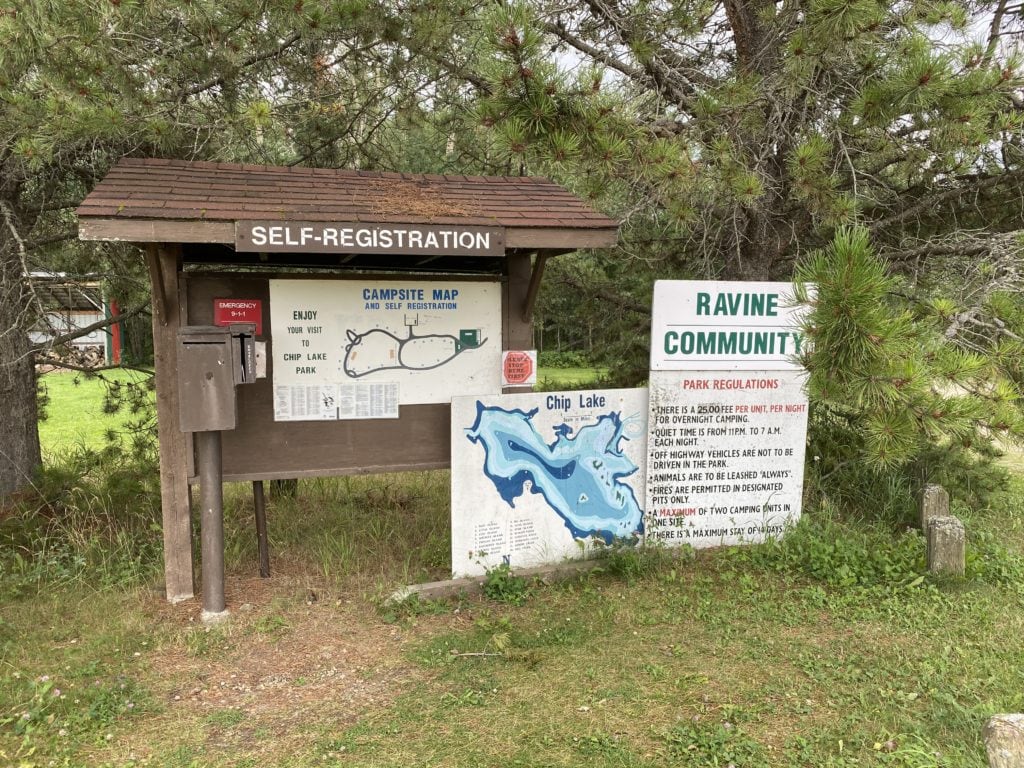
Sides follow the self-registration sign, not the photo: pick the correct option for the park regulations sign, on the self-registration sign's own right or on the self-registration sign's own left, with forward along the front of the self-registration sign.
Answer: on the self-registration sign's own left

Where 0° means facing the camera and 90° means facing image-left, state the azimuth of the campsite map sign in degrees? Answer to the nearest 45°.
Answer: approximately 0°

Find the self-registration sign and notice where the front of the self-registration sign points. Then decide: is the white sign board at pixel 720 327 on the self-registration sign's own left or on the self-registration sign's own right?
on the self-registration sign's own left

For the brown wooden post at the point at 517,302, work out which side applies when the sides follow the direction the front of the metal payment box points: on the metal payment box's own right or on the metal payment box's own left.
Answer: on the metal payment box's own left

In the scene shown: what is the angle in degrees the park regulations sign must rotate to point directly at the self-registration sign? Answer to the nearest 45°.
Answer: approximately 45° to its right

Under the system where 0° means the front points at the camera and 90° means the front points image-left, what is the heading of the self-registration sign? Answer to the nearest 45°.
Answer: approximately 0°

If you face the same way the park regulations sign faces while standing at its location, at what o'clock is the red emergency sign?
The red emergency sign is roughly at 2 o'clock from the park regulations sign.
